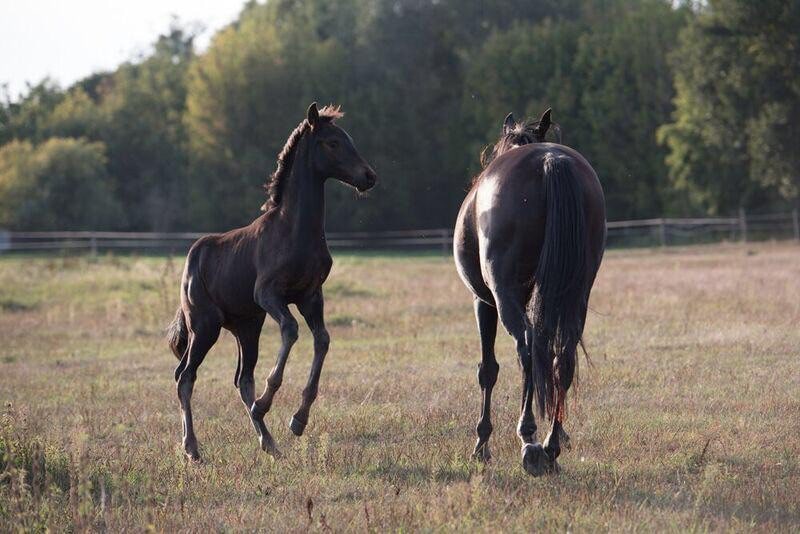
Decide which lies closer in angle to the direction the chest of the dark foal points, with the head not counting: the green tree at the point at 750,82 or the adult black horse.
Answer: the adult black horse

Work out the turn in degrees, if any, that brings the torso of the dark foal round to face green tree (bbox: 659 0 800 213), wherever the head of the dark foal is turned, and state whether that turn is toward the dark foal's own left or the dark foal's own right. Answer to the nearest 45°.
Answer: approximately 90° to the dark foal's own left

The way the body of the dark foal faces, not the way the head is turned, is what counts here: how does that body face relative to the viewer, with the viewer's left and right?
facing the viewer and to the right of the viewer

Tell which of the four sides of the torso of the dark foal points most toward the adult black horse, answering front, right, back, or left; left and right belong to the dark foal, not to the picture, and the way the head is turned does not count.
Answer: front
